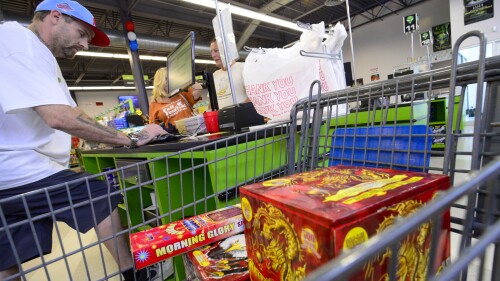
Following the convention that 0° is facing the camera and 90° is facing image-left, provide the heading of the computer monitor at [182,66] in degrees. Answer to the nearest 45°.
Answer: approximately 45°

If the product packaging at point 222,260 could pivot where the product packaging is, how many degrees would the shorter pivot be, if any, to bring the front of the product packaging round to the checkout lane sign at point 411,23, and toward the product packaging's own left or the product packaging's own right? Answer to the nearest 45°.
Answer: approximately 135° to the product packaging's own left

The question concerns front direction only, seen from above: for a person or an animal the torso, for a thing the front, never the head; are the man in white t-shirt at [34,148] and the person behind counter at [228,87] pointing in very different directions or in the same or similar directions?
very different directions

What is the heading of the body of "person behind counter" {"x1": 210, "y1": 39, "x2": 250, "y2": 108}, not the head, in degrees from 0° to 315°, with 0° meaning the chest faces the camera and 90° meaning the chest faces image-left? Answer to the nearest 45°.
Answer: approximately 45°

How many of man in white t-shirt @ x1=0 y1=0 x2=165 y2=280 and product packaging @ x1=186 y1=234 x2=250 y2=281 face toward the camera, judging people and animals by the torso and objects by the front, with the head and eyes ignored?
1

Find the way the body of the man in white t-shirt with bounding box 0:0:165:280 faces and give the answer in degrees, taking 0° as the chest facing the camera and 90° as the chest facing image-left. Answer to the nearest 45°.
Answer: approximately 270°

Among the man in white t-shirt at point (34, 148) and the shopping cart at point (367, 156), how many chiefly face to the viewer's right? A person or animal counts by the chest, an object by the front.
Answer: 1

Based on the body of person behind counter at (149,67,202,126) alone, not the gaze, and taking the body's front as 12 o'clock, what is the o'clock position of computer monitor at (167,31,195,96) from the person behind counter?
The computer monitor is roughly at 1 o'clock from the person behind counter.

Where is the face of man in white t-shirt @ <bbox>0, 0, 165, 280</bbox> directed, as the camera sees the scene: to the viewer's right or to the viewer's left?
to the viewer's right
